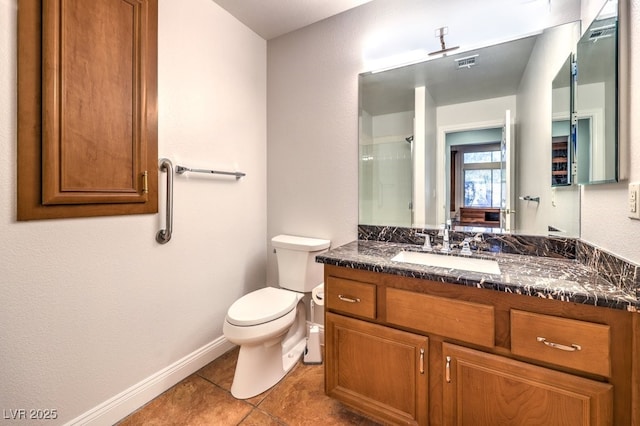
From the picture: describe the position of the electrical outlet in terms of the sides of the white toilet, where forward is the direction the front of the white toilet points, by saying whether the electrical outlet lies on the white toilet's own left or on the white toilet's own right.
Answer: on the white toilet's own left

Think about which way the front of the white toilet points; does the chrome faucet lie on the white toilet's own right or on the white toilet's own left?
on the white toilet's own left

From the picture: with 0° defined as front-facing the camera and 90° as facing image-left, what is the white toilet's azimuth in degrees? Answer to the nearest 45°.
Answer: approximately 45°

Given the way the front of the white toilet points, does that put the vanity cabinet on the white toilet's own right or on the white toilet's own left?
on the white toilet's own left
